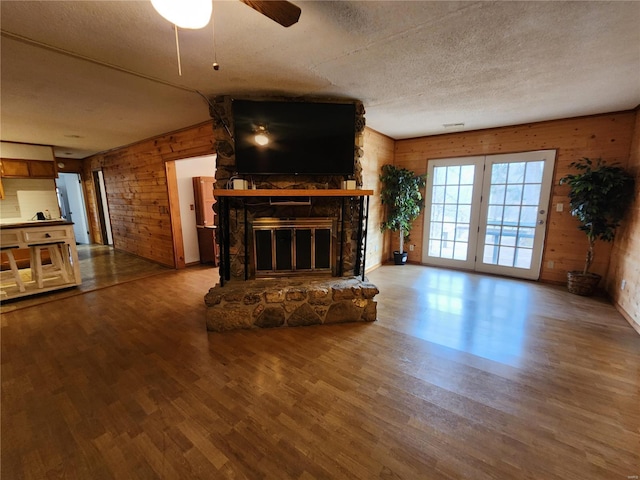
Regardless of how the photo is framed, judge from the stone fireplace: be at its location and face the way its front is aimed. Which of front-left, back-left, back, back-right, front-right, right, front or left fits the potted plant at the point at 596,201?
left

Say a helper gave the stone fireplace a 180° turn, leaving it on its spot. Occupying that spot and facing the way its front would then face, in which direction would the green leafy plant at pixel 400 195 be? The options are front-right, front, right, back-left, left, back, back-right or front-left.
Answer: front-right

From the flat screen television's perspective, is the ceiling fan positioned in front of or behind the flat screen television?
in front

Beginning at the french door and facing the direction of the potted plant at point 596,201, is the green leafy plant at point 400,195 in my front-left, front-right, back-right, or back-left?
back-right

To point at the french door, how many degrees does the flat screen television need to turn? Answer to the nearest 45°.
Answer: approximately 90° to its left

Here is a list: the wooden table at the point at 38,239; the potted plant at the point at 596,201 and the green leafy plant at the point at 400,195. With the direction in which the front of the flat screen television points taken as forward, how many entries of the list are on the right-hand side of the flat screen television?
1

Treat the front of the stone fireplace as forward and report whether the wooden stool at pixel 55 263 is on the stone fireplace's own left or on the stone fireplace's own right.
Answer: on the stone fireplace's own right

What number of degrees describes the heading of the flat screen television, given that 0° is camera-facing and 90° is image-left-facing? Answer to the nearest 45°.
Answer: approximately 0°

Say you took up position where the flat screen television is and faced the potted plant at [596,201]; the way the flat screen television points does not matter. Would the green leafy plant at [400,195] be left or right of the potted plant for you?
left

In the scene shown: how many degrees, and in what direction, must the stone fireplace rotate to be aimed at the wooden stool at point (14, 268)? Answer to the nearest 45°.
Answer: approximately 90° to its right

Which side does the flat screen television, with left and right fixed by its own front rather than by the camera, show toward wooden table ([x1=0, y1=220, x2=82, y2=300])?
right

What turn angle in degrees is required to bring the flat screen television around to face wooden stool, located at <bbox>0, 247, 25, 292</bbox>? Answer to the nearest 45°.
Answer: approximately 90° to its right

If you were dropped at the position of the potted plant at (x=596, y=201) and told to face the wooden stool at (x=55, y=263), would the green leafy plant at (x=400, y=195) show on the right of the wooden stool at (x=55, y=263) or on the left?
right
